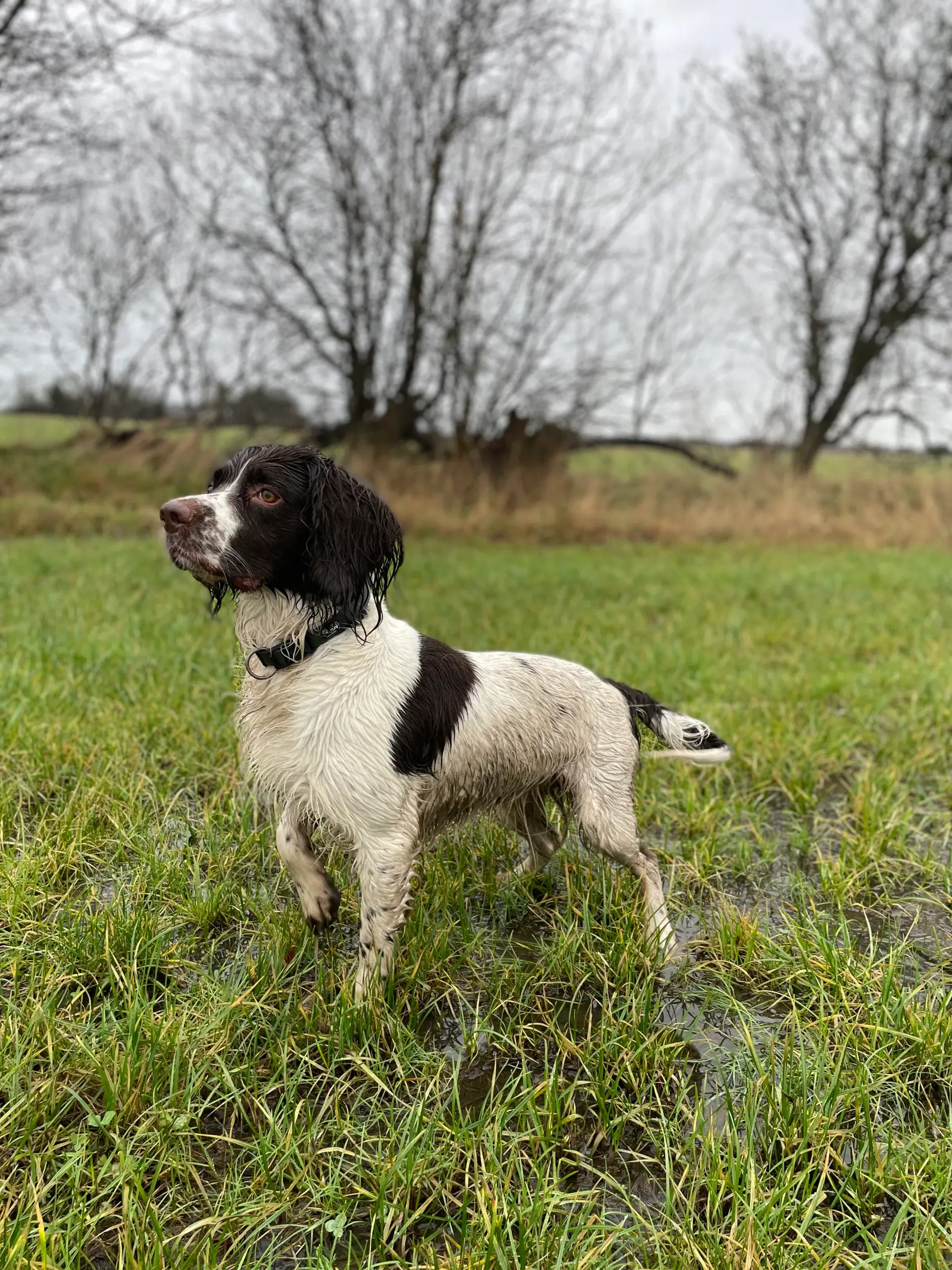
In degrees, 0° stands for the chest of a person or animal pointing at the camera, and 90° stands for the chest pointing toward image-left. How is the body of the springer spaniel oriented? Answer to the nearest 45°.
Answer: approximately 45°

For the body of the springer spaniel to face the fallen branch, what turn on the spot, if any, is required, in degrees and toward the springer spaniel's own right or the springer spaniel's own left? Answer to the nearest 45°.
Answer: approximately 135° to the springer spaniel's own right
